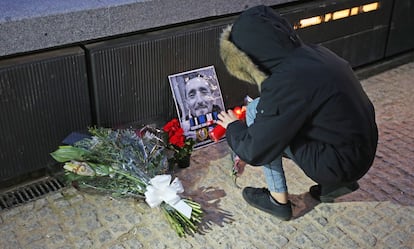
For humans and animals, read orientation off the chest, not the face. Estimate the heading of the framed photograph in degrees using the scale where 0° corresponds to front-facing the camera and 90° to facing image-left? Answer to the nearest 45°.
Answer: approximately 0°

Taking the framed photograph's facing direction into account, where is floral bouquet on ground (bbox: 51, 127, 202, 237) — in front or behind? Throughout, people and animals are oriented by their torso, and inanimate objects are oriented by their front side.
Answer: in front

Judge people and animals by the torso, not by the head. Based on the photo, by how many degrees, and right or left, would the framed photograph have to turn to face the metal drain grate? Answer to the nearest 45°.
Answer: approximately 45° to its right

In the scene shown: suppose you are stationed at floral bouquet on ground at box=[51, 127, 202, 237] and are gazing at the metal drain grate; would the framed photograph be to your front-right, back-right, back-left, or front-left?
back-right
